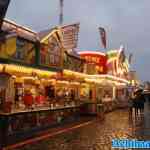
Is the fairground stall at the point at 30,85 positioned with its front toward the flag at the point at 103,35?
no

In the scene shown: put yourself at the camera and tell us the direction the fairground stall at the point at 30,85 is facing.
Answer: facing the viewer and to the right of the viewer
